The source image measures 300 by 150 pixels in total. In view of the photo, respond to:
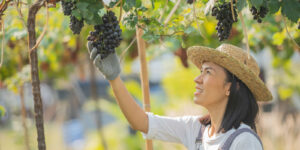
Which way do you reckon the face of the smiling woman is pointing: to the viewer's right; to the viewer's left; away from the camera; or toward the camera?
to the viewer's left

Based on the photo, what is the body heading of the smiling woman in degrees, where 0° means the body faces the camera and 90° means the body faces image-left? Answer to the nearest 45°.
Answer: approximately 45°

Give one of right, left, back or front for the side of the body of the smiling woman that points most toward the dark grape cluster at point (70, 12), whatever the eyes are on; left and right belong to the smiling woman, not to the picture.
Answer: front

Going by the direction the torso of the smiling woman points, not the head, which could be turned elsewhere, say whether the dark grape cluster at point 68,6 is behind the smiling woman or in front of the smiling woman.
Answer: in front
